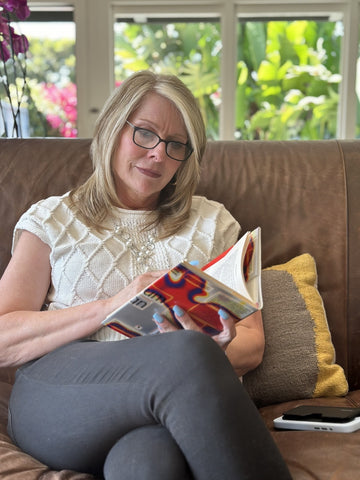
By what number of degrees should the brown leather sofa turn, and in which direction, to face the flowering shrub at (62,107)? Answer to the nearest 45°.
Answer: approximately 135° to its right

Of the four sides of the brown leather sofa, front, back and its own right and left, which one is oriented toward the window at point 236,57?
back

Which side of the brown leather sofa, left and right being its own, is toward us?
front

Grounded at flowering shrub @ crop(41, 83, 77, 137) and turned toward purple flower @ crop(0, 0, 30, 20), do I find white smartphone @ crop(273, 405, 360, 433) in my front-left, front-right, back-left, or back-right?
front-left

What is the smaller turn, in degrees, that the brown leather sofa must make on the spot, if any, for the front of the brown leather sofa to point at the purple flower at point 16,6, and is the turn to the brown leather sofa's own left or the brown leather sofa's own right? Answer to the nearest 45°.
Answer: approximately 135° to the brown leather sofa's own right
